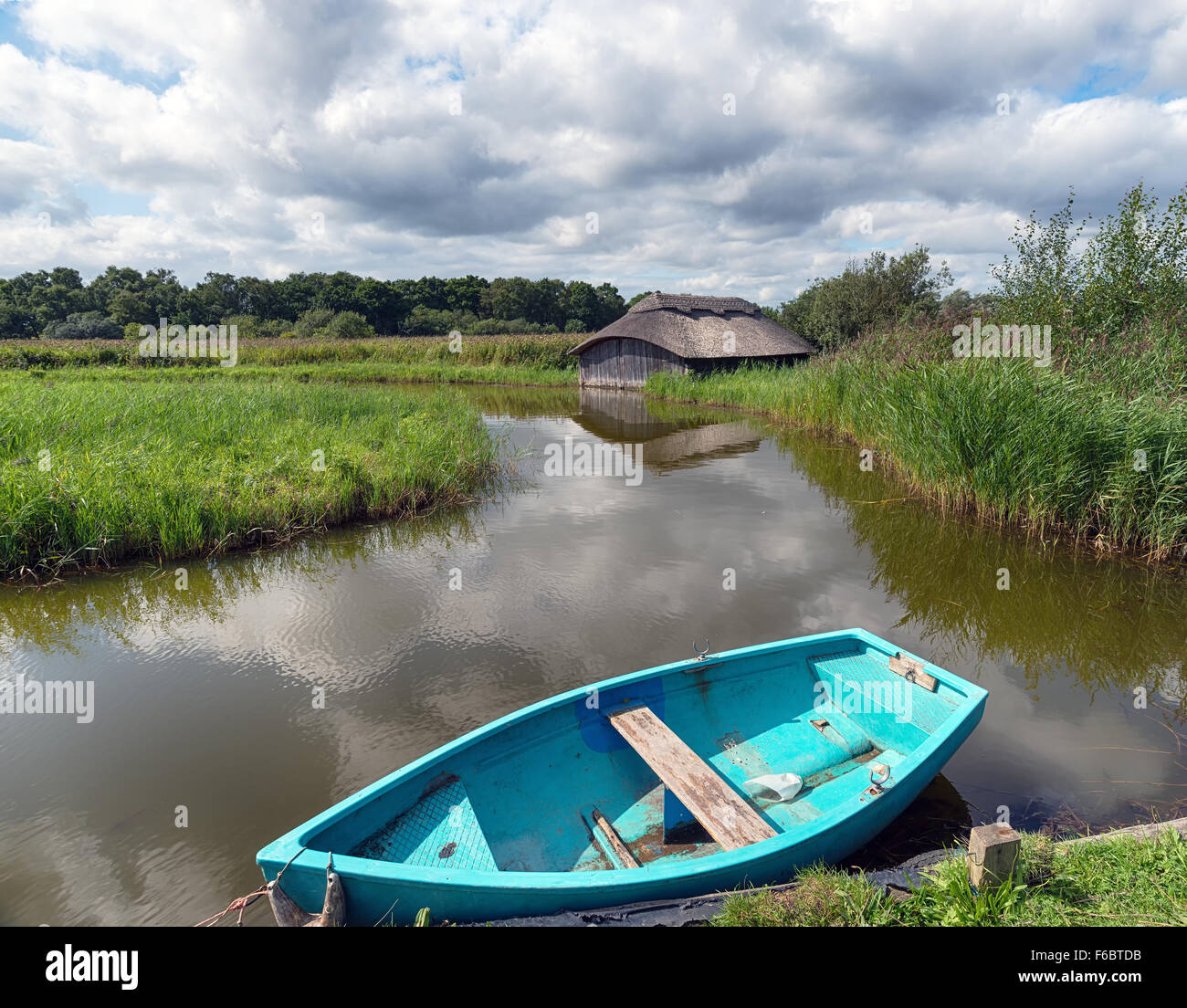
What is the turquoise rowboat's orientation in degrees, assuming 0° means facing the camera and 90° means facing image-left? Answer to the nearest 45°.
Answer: approximately 45°

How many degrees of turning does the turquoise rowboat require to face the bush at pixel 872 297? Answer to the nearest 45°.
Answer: approximately 135° to its right

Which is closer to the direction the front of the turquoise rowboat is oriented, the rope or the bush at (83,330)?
the rope

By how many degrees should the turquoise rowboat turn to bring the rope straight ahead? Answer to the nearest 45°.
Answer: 0° — it already faces it

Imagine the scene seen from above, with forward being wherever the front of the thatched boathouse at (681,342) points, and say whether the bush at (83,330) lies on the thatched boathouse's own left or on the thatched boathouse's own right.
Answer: on the thatched boathouse's own right

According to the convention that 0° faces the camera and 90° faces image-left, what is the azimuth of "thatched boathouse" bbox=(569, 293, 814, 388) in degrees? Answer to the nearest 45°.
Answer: approximately 45°
